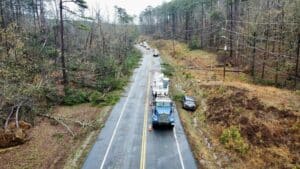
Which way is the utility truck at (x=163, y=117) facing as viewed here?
toward the camera

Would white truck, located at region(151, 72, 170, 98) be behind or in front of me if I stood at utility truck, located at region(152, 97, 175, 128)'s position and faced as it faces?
behind

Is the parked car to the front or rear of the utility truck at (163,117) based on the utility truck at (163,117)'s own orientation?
to the rear
